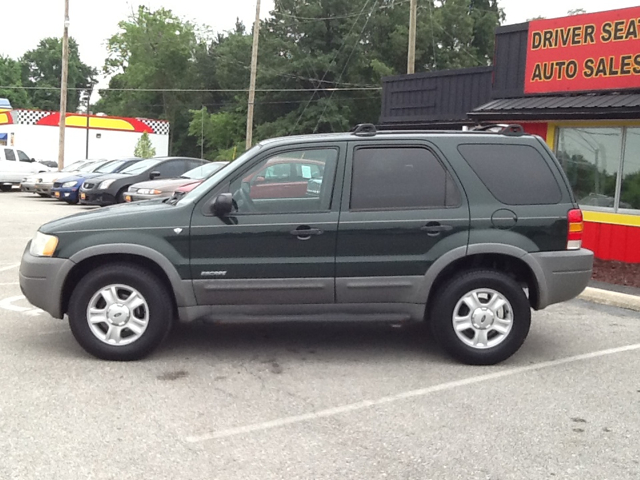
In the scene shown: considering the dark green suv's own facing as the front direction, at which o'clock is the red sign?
The red sign is roughly at 4 o'clock from the dark green suv.

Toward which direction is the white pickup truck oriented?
to the viewer's right

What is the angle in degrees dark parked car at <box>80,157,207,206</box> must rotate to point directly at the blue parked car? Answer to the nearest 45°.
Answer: approximately 90° to its right

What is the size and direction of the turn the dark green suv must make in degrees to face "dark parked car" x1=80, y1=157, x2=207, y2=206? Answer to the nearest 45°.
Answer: approximately 90° to its right

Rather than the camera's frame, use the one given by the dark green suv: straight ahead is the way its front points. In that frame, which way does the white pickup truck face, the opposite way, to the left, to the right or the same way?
the opposite way

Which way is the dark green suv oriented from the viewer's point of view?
to the viewer's left

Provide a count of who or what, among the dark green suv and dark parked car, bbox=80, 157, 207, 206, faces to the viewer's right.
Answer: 0

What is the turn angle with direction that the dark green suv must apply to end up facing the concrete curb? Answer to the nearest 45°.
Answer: approximately 135° to its right
